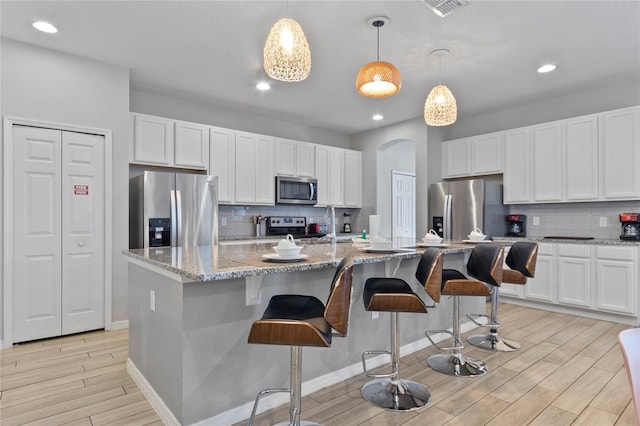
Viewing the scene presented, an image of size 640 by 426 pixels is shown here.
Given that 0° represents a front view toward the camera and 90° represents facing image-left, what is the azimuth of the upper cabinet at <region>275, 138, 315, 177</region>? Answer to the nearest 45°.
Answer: approximately 315°

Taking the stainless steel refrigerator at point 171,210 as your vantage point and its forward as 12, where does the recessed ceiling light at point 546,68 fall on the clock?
The recessed ceiling light is roughly at 10 o'clock from the stainless steel refrigerator.

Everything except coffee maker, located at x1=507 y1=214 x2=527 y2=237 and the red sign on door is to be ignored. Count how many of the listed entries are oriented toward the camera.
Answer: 2

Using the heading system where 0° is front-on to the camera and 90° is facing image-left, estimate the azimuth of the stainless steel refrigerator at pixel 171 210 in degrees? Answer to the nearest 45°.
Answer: approximately 0°

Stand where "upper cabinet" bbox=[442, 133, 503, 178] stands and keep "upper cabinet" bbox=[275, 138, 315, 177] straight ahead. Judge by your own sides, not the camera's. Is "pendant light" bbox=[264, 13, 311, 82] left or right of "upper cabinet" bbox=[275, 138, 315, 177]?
left

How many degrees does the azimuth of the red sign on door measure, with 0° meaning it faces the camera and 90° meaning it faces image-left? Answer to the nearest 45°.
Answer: approximately 0°

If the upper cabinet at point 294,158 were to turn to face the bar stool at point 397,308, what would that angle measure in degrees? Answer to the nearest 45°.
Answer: approximately 45° to its right

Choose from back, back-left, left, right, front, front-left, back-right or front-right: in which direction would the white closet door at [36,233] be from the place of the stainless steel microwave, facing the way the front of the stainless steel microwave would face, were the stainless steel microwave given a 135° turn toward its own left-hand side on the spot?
back-left

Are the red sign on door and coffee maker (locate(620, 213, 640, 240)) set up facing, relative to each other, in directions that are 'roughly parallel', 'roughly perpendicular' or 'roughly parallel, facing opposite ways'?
roughly perpendicular

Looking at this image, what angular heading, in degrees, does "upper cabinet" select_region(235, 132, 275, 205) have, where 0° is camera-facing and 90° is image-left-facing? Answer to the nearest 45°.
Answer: approximately 315°

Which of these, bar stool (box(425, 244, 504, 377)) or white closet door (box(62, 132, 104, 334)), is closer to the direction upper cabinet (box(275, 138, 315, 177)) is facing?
the bar stool

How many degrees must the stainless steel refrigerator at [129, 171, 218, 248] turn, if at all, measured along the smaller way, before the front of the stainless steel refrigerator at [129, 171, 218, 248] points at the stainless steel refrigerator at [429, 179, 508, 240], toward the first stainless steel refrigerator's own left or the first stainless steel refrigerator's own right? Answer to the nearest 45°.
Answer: approximately 90° to the first stainless steel refrigerator's own left

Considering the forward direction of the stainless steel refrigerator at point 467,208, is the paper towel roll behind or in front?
in front

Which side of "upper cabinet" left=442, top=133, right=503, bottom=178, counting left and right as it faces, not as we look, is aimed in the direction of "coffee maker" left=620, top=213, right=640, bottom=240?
left

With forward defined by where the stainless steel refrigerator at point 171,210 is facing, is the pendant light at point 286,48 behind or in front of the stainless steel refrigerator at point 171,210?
in front
